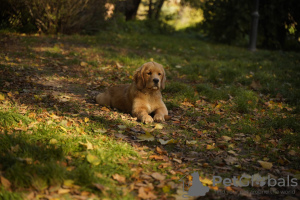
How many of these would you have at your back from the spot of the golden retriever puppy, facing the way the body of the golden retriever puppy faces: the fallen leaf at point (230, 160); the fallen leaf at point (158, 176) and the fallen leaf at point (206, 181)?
0

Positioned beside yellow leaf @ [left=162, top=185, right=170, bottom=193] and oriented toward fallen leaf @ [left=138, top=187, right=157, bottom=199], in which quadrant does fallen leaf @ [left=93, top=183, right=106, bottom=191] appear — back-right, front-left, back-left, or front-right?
front-right

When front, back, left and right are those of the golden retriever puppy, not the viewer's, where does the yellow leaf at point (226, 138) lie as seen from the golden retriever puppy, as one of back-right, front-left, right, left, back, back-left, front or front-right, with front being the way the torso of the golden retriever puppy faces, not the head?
front

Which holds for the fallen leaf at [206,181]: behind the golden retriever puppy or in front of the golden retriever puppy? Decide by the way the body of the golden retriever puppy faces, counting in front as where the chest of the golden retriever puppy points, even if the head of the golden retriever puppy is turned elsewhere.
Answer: in front

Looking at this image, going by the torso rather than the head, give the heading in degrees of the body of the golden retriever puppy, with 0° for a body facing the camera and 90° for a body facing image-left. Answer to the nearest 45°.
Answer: approximately 315°

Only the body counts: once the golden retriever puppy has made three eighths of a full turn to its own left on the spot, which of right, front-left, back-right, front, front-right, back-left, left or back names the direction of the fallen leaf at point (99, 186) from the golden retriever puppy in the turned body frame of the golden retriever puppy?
back

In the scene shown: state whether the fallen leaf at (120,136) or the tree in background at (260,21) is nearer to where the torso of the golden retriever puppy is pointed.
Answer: the fallen leaf

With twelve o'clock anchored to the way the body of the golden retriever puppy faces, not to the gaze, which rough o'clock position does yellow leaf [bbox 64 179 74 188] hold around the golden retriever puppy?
The yellow leaf is roughly at 2 o'clock from the golden retriever puppy.

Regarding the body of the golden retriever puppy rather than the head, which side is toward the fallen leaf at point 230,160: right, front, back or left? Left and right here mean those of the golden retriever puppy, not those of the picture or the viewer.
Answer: front

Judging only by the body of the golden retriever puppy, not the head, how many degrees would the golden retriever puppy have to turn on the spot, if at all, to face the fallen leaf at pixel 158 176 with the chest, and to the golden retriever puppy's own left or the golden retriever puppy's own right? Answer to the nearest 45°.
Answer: approximately 45° to the golden retriever puppy's own right

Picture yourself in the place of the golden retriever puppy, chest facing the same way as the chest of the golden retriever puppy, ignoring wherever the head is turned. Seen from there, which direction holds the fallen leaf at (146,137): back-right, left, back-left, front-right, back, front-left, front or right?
front-right

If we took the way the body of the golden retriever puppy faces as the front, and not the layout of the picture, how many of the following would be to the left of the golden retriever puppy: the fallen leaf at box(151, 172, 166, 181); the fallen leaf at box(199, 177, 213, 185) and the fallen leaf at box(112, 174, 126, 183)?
0

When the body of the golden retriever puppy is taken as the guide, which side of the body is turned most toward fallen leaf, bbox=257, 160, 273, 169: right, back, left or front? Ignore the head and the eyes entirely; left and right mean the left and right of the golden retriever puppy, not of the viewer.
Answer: front
